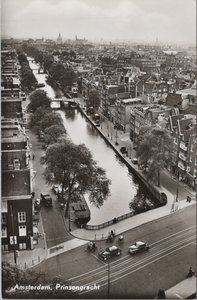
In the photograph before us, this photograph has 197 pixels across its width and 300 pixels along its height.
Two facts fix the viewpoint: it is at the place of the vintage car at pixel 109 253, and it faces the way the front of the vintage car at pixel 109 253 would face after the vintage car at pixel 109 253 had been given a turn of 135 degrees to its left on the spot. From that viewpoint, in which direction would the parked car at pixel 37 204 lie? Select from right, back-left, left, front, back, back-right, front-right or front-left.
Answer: back-left

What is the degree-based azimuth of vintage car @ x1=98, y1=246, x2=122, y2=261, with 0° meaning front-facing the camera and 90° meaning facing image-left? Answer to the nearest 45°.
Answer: approximately 45°
